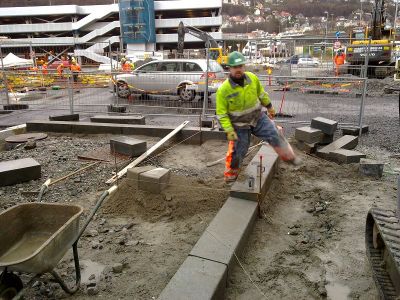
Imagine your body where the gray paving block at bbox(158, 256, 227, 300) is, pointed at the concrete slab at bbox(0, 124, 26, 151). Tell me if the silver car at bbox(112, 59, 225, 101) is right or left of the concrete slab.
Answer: right

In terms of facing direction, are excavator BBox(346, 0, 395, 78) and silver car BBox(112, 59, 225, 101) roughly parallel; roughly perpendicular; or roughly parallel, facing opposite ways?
roughly perpendicular

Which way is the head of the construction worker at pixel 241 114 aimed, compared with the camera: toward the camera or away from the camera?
toward the camera

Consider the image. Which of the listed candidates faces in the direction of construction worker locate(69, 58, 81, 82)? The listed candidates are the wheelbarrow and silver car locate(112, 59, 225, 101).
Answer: the silver car

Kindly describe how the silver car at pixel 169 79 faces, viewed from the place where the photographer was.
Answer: facing away from the viewer and to the left of the viewer

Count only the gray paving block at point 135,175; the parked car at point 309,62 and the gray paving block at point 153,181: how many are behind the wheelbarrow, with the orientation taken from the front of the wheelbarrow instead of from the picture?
3

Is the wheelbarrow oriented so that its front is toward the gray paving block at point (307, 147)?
no

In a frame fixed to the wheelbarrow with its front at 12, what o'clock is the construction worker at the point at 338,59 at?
The construction worker is roughly at 6 o'clock from the wheelbarrow.

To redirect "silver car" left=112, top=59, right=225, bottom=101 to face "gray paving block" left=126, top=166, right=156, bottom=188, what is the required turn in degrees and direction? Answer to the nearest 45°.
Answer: approximately 135° to its left

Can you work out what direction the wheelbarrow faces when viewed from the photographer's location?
facing the viewer and to the left of the viewer

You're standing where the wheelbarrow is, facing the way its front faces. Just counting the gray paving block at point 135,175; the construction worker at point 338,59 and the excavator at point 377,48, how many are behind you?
3
